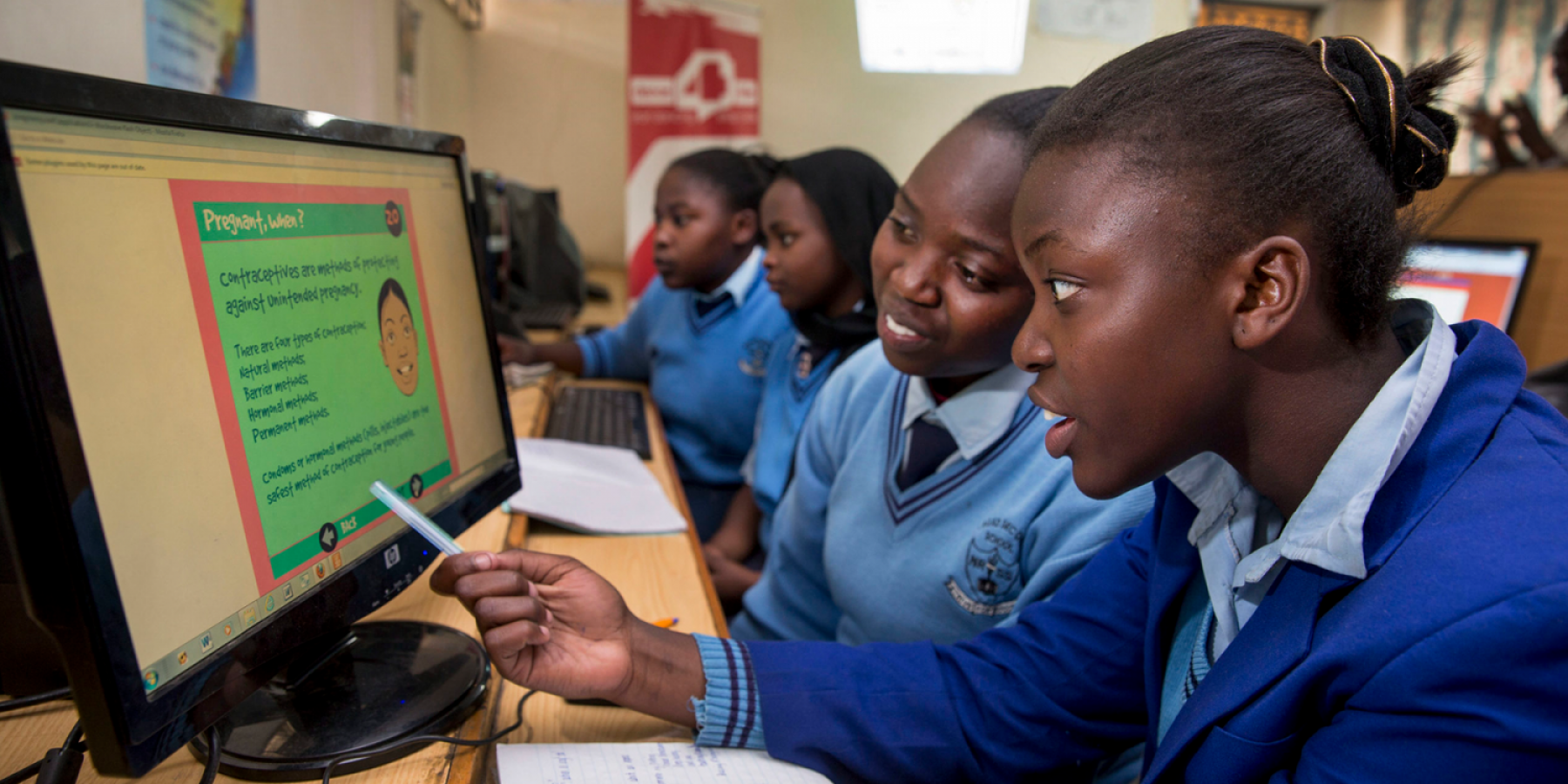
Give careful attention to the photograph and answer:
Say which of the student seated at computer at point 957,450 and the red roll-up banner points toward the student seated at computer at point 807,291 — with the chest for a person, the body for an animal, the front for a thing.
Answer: the red roll-up banner

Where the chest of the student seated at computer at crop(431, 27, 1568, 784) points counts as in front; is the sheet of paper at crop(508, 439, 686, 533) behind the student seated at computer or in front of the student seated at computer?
in front

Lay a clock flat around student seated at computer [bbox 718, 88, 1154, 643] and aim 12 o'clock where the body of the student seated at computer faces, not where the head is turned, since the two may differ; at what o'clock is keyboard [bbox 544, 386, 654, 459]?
The keyboard is roughly at 3 o'clock from the student seated at computer.

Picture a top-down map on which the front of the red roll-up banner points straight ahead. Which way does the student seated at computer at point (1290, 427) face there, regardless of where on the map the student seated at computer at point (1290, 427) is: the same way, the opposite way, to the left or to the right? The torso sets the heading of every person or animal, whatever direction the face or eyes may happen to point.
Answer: to the right

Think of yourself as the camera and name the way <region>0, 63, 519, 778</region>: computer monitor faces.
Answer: facing the viewer and to the right of the viewer

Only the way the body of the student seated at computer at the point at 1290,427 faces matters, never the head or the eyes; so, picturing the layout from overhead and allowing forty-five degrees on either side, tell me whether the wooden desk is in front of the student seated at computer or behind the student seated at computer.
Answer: in front

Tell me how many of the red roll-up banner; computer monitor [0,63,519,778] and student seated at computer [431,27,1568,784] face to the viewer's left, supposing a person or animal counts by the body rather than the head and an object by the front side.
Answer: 1

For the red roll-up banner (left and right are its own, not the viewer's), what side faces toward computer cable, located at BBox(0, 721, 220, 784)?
front

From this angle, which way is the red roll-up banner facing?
toward the camera

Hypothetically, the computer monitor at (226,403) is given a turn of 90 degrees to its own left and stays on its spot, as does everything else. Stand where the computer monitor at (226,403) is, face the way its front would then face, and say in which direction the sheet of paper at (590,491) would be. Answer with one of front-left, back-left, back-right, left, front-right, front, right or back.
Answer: front

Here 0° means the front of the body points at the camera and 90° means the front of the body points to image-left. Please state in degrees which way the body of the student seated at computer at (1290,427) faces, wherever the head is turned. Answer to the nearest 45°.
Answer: approximately 90°

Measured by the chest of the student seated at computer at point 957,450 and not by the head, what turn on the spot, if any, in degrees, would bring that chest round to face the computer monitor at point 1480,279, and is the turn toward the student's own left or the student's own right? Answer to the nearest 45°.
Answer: approximately 180°

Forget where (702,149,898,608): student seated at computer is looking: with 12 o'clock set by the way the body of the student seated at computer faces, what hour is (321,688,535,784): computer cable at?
The computer cable is roughly at 11 o'clock from the student seated at computer.

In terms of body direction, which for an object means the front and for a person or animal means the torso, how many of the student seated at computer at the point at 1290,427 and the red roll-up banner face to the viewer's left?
1

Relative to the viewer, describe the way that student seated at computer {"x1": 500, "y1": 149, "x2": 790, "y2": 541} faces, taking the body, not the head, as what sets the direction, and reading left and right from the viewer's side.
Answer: facing the viewer and to the left of the viewer

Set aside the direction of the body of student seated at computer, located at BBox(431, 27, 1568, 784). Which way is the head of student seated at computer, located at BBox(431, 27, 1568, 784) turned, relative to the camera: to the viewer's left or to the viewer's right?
to the viewer's left

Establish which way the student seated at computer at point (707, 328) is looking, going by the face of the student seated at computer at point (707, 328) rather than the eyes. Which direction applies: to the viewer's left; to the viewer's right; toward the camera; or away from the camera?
to the viewer's left

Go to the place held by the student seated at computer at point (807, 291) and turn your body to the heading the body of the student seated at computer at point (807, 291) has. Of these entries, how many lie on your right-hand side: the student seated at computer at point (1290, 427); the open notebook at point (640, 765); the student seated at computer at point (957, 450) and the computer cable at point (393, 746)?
0
